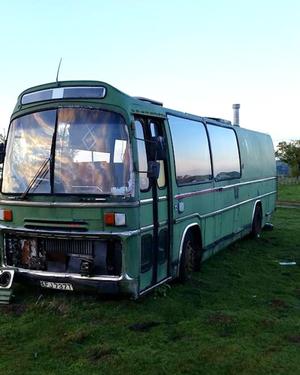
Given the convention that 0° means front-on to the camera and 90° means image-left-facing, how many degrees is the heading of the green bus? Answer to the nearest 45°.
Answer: approximately 45°
